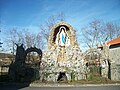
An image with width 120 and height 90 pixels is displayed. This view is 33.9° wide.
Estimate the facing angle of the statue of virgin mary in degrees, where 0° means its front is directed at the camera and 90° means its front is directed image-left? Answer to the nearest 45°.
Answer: approximately 0°
